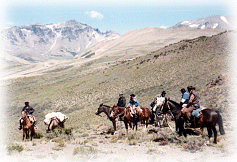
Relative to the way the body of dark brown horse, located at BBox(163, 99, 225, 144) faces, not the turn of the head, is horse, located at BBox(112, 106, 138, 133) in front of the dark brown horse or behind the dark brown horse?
in front

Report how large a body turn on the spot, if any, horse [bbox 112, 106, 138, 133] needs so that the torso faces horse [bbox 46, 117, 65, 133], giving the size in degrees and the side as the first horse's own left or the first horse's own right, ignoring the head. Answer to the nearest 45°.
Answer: approximately 45° to the first horse's own right

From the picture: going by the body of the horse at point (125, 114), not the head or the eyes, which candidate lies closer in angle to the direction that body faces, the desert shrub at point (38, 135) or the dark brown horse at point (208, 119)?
the desert shrub

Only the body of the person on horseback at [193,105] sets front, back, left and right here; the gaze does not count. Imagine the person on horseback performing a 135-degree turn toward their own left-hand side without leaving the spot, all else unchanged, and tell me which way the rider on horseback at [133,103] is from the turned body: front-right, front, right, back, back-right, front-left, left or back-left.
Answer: back

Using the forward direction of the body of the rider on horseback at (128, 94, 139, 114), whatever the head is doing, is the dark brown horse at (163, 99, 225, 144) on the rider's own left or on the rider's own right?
on the rider's own left

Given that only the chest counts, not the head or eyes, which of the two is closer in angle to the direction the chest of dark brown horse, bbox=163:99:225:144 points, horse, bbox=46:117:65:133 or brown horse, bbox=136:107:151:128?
the horse

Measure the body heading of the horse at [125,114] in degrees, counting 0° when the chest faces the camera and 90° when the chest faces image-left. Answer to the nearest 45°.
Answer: approximately 45°

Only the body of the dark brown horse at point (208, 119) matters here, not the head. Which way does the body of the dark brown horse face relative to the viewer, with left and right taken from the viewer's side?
facing to the left of the viewer

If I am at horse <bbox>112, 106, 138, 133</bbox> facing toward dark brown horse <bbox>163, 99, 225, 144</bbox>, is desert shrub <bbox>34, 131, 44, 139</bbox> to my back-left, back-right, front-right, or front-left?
back-right

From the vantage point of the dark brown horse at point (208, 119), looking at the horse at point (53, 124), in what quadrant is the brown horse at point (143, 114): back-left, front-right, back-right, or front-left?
front-right

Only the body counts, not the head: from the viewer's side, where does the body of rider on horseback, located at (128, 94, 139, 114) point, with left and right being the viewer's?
facing the viewer and to the left of the viewer

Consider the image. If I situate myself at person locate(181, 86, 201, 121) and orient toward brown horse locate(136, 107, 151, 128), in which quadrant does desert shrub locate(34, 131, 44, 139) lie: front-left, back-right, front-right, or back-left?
front-left

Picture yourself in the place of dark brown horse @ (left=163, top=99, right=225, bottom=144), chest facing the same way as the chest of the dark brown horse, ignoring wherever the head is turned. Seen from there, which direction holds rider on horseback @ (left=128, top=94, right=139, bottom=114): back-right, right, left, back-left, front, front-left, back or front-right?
front-right

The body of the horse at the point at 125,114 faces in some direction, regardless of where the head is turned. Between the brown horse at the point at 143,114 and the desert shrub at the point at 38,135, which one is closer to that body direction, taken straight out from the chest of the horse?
the desert shrub

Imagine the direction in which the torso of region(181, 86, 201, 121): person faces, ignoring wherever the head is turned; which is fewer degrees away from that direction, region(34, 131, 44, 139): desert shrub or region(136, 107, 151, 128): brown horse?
the desert shrub

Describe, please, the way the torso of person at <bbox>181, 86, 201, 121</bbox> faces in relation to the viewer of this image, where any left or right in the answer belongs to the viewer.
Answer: facing to the left of the viewer
